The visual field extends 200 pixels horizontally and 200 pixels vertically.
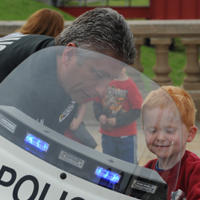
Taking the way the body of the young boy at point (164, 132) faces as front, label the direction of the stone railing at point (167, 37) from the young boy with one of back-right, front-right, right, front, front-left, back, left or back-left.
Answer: back-right

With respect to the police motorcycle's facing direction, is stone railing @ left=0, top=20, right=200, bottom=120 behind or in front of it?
behind

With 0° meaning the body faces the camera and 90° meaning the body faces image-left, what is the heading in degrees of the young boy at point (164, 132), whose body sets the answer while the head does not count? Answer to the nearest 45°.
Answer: approximately 45°

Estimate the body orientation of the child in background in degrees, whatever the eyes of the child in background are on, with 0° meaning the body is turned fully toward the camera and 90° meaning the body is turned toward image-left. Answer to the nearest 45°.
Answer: approximately 45°

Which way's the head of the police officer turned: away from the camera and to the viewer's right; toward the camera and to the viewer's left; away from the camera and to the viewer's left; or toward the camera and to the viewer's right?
toward the camera and to the viewer's right

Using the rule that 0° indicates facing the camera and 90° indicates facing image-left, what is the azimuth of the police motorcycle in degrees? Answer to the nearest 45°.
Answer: approximately 0°
